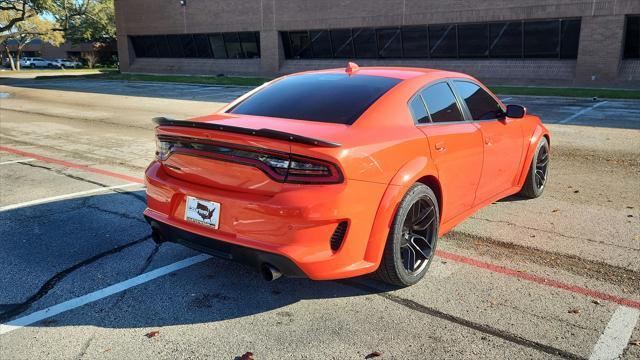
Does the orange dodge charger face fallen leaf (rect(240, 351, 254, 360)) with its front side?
no

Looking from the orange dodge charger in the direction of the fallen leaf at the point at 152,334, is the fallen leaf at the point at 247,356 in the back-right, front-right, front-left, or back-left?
front-left

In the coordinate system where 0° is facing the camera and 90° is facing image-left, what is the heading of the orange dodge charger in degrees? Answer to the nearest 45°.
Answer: approximately 225°

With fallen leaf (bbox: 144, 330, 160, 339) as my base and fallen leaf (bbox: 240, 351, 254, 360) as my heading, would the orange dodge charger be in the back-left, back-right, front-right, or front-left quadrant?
front-left

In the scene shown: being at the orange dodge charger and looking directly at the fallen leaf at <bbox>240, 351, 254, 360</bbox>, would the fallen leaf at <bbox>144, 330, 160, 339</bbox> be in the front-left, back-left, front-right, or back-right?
front-right

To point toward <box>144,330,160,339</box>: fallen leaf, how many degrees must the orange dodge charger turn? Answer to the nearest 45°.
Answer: approximately 180°
